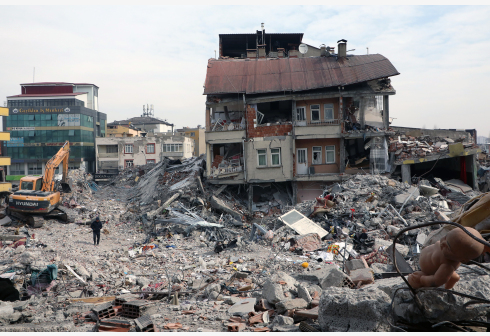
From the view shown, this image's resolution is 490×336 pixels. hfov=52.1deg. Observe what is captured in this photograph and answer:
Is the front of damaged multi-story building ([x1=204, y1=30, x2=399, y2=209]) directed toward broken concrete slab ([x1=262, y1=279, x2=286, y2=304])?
yes

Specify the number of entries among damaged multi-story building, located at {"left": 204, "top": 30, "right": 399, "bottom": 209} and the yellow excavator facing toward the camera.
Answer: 1

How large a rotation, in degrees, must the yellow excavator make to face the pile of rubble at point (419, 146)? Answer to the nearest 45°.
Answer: approximately 45° to its right

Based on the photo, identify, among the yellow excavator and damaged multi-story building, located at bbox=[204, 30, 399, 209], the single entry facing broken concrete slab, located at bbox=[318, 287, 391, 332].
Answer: the damaged multi-story building

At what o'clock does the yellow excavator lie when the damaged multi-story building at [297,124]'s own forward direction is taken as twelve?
The yellow excavator is roughly at 2 o'clock from the damaged multi-story building.

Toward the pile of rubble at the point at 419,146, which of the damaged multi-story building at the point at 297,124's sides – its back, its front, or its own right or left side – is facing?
left

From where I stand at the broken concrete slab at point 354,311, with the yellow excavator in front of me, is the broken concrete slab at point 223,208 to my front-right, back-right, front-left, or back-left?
front-right

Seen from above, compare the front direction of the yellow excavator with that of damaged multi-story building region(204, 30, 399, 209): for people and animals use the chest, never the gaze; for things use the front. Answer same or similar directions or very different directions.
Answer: very different directions

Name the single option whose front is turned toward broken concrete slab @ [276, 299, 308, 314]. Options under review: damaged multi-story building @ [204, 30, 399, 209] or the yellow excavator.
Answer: the damaged multi-story building

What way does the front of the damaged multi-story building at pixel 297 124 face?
toward the camera

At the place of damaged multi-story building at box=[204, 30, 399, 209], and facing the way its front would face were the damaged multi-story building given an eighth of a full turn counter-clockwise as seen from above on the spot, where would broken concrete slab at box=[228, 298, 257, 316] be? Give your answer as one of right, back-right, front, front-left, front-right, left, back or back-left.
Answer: front-right

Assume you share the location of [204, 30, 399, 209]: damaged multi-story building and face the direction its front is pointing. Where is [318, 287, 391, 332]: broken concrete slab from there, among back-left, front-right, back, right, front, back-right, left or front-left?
front

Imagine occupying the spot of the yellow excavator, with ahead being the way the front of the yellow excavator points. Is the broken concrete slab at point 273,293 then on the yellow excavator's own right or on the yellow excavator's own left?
on the yellow excavator's own right

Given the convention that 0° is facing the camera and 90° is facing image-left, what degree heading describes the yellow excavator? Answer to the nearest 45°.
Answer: approximately 225°
